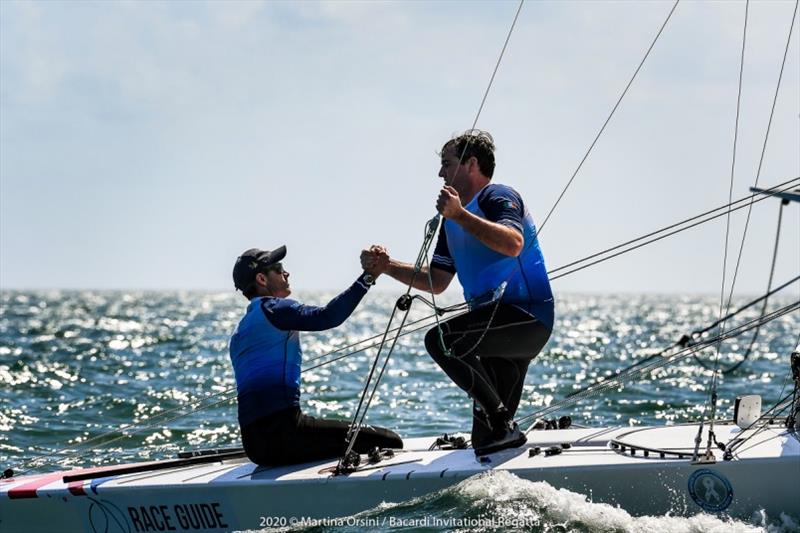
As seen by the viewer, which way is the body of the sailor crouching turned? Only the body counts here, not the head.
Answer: to the viewer's left
